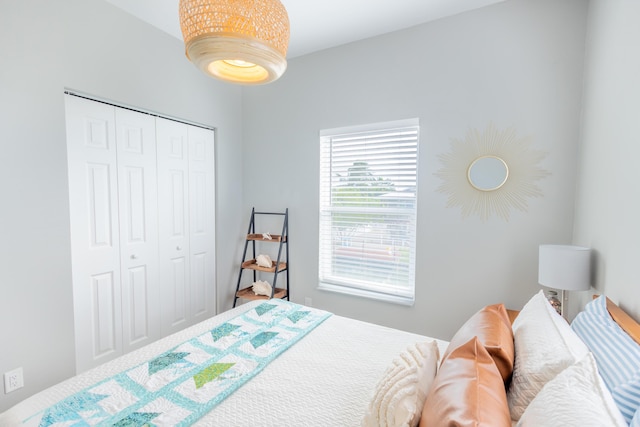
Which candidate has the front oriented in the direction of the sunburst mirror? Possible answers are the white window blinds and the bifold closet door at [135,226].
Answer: the bifold closet door

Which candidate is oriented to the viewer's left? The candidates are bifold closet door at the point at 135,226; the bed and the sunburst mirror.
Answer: the bed

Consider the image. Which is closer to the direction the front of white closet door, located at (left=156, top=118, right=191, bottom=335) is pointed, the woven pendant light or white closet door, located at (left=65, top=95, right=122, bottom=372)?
the woven pendant light

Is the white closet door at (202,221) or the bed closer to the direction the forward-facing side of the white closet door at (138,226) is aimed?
the bed

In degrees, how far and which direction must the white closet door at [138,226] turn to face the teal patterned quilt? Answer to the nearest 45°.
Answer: approximately 45° to its right

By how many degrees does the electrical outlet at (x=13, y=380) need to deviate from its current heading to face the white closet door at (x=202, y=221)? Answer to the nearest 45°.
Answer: approximately 45° to its left

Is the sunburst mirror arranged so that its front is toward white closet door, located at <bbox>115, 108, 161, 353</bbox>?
no

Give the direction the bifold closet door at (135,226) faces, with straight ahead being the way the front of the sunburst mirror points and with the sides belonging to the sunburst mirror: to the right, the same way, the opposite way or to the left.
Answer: to the left

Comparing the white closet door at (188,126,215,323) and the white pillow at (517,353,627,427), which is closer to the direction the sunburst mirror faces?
the white pillow

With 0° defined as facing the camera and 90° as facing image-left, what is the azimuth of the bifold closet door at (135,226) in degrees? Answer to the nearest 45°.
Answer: approximately 315°

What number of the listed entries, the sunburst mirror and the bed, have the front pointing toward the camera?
1

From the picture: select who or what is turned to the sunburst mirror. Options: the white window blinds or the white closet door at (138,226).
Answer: the white closet door

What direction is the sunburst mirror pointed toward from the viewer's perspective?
toward the camera

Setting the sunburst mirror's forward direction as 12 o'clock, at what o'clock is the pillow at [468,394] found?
The pillow is roughly at 12 o'clock from the sunburst mirror.

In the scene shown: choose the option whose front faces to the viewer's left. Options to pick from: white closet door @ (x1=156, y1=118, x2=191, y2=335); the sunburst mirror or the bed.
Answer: the bed

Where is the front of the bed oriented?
to the viewer's left

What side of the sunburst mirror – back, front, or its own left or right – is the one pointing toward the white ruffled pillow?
front

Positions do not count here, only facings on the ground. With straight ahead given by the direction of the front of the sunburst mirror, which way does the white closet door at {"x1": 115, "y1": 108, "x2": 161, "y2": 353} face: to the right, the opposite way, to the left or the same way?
to the left

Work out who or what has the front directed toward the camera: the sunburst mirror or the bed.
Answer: the sunburst mirror

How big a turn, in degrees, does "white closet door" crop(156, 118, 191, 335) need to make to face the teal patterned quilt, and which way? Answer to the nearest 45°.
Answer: approximately 45° to its right

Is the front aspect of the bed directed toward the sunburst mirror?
no

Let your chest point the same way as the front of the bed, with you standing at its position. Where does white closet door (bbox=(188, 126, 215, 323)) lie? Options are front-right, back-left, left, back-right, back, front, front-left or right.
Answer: front-right

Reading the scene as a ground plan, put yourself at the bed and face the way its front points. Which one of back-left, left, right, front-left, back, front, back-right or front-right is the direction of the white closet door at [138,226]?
front-right

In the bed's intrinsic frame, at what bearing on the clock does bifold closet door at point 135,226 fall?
The bifold closet door is roughly at 1 o'clock from the bed.
